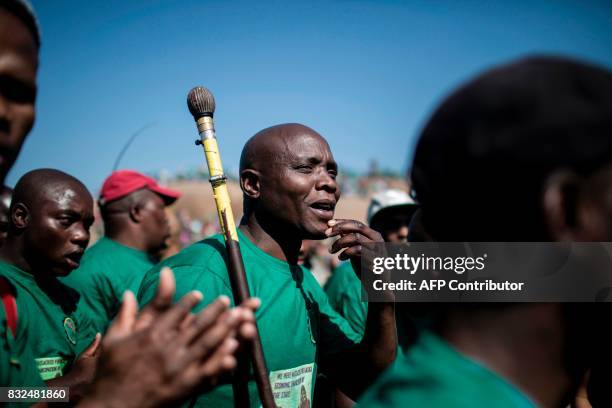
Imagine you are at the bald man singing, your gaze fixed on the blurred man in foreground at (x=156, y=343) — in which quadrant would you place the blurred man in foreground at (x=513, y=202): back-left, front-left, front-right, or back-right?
front-left

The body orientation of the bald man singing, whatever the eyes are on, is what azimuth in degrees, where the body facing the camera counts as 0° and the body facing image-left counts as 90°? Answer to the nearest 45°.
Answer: approximately 315°

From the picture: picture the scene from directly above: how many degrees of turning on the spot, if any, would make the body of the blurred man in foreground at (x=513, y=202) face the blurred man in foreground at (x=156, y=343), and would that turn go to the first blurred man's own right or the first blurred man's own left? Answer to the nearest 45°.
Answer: approximately 135° to the first blurred man's own left

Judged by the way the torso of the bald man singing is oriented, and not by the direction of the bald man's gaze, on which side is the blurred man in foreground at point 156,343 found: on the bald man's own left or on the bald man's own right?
on the bald man's own right

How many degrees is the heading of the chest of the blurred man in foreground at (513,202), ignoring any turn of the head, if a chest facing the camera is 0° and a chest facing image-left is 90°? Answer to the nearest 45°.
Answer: approximately 225°

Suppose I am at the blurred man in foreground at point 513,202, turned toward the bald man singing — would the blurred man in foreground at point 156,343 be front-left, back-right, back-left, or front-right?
front-left

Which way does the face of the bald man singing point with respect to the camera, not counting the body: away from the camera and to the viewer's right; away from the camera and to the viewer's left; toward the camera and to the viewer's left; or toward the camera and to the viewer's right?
toward the camera and to the viewer's right

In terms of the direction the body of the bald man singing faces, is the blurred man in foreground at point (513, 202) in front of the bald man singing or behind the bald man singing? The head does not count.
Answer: in front

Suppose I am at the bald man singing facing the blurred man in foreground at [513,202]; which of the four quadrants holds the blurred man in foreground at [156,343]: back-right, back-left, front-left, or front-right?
front-right
